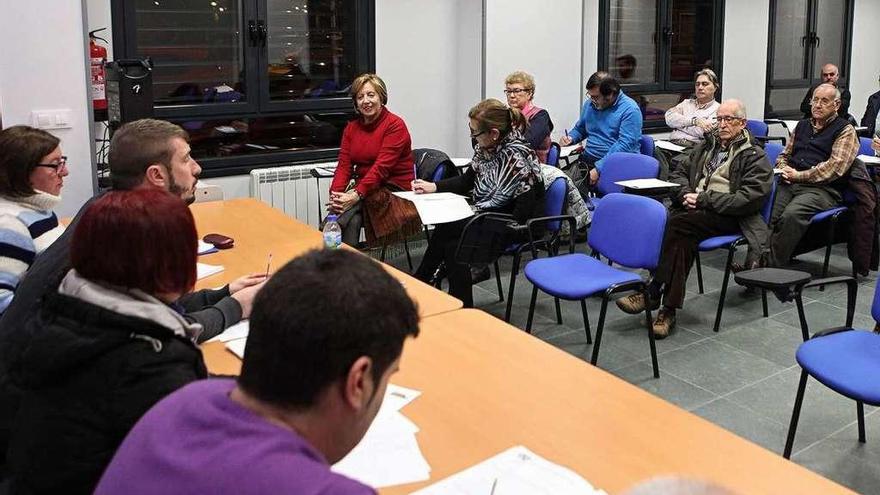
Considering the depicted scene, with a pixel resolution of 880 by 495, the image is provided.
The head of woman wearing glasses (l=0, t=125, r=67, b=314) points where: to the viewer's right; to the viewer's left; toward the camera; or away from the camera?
to the viewer's right

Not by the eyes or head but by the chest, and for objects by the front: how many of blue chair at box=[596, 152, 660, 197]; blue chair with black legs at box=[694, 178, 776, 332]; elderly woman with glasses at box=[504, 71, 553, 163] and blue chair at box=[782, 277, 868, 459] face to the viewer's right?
0

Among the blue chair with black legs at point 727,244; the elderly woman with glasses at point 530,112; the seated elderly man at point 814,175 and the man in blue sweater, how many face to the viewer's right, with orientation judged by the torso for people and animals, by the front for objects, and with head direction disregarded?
0

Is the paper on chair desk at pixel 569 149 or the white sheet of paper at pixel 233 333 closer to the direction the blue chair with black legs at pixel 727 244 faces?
the white sheet of paper

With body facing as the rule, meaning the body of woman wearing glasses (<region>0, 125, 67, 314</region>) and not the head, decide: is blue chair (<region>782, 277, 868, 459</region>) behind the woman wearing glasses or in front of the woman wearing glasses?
in front

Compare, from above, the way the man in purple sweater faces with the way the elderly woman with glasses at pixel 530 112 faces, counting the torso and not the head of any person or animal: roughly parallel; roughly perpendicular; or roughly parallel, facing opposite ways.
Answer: roughly parallel, facing opposite ways

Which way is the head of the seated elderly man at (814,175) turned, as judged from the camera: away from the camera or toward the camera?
toward the camera

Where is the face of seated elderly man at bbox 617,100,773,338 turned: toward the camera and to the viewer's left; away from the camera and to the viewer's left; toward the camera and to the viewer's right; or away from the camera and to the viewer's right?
toward the camera and to the viewer's left

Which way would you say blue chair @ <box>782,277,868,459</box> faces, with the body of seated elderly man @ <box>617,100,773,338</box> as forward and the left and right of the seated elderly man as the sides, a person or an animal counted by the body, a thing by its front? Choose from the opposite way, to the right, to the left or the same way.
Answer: the same way

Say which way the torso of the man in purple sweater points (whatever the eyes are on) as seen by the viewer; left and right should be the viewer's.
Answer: facing away from the viewer and to the right of the viewer

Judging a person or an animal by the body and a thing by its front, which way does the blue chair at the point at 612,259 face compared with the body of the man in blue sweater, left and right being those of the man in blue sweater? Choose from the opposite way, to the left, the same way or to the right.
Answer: the same way

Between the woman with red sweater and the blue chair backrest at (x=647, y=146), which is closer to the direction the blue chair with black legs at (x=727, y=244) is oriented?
the woman with red sweater

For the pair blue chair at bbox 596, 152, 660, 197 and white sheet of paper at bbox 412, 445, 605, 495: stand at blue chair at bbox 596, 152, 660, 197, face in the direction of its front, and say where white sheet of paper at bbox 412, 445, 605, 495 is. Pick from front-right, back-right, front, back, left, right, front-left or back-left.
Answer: front-left
